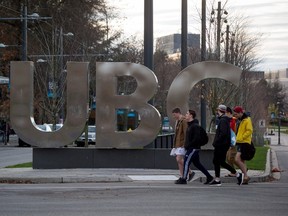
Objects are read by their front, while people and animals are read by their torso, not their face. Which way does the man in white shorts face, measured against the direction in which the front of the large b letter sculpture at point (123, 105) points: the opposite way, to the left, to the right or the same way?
to the right

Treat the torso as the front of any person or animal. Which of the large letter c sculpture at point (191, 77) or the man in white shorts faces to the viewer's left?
the man in white shorts

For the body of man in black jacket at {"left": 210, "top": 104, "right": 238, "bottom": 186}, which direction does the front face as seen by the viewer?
to the viewer's left

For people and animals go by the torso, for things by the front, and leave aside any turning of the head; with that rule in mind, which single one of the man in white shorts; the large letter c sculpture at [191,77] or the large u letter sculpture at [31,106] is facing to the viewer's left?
the man in white shorts

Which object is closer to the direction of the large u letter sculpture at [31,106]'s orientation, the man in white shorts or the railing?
the man in white shorts

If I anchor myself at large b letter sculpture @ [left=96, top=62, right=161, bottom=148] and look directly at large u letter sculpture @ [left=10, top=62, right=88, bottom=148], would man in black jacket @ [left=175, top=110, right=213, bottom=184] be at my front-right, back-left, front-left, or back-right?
back-left

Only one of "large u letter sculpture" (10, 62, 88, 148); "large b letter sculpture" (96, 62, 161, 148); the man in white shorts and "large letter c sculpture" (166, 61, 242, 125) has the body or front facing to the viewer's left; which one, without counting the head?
the man in white shorts

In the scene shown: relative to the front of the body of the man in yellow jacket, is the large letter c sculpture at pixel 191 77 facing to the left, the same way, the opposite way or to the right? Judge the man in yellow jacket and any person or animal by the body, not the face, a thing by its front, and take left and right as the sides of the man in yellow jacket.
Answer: to the left

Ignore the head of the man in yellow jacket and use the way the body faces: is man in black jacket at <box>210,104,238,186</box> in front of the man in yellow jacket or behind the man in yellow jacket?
in front

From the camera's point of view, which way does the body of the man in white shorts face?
to the viewer's left

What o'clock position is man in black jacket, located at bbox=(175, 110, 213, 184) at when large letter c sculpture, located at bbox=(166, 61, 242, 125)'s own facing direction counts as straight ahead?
The man in black jacket is roughly at 12 o'clock from the large letter c sculpture.

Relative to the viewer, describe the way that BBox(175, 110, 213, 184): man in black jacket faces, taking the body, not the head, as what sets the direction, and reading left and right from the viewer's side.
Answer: facing to the left of the viewer

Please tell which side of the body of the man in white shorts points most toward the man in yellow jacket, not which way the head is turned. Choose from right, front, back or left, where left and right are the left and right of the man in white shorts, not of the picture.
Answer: back
